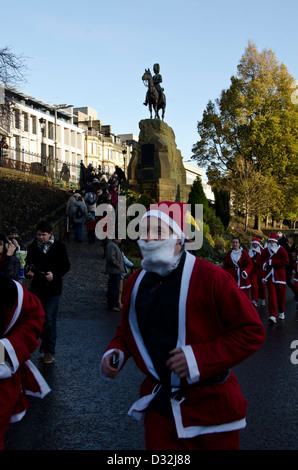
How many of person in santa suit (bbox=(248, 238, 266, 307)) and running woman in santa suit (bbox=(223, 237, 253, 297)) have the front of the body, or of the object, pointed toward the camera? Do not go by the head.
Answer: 2

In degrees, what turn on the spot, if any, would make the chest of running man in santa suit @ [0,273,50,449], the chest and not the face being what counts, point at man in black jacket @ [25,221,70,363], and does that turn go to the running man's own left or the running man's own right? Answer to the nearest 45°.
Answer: approximately 135° to the running man's own right

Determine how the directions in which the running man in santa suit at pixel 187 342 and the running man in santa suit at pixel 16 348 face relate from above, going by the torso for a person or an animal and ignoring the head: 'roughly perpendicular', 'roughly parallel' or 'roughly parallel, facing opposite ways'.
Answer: roughly parallel

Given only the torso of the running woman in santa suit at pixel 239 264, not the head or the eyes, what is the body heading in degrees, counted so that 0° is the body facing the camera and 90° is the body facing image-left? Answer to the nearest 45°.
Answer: approximately 0°

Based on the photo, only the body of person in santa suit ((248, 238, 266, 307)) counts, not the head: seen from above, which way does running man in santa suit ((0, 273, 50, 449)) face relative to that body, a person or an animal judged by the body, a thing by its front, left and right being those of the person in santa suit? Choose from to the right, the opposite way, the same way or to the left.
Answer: the same way

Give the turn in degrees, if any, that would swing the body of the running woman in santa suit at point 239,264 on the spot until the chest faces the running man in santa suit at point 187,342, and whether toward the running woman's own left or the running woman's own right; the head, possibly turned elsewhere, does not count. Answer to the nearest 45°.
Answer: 0° — they already face them

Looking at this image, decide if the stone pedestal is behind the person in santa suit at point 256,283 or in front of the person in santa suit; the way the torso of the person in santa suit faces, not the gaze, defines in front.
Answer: behind

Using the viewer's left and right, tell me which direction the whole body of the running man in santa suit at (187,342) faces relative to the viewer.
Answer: facing the viewer and to the left of the viewer

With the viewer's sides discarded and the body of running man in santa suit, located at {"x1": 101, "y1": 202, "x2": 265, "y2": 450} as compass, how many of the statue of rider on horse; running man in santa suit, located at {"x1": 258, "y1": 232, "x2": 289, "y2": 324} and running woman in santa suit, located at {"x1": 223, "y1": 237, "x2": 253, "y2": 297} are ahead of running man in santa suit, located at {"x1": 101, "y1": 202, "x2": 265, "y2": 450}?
0

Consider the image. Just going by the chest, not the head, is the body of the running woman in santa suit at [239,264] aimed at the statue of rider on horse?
no

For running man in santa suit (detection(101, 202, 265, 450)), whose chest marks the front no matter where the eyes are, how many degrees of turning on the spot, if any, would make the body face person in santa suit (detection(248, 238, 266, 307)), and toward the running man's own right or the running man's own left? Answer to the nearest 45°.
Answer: approximately 135° to the running man's own right

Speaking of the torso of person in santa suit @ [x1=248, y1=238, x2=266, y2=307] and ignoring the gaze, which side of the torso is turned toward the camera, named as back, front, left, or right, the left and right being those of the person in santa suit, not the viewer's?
front

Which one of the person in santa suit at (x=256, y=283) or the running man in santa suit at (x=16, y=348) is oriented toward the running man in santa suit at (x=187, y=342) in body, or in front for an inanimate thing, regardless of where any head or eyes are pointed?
the person in santa suit

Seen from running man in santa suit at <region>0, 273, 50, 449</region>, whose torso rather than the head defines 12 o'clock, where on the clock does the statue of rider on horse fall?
The statue of rider on horse is roughly at 5 o'clock from the running man in santa suit.

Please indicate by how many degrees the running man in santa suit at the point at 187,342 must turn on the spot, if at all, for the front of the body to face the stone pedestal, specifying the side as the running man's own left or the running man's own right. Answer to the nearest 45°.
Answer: approximately 135° to the running man's own right

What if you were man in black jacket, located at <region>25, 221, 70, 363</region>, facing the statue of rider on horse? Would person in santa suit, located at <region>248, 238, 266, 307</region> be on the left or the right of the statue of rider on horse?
right

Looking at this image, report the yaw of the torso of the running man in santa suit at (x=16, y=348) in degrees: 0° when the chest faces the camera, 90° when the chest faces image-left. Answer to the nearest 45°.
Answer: approximately 45°

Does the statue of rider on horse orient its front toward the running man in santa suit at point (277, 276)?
no
